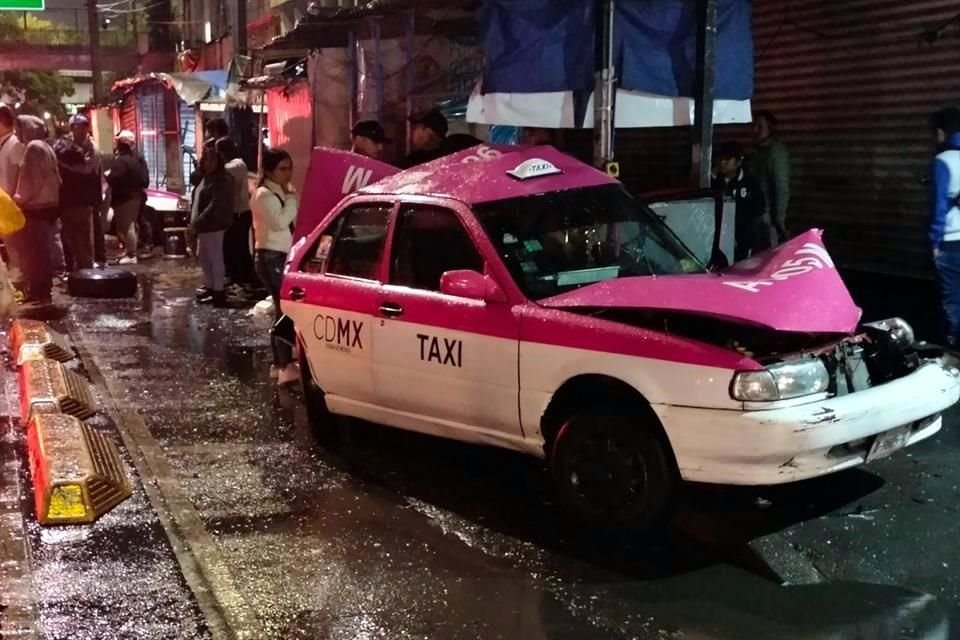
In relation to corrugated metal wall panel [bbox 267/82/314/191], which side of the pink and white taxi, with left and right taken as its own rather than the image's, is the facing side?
back

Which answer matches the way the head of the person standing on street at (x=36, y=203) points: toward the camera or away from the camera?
away from the camera

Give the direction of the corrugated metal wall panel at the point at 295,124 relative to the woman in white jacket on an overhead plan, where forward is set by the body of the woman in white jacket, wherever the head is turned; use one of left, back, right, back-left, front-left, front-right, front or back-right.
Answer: back-left

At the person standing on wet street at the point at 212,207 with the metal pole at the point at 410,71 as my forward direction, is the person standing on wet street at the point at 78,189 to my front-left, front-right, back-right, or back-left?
back-left

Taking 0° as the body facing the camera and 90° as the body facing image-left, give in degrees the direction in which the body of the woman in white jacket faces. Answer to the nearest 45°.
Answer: approximately 315°

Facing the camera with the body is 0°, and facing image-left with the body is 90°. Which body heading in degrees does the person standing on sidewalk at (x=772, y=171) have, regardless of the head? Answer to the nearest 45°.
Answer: approximately 45°

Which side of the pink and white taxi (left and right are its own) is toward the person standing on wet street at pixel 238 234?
back

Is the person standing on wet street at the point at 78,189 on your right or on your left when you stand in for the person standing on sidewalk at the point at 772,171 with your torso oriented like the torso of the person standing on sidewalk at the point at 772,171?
on your right
